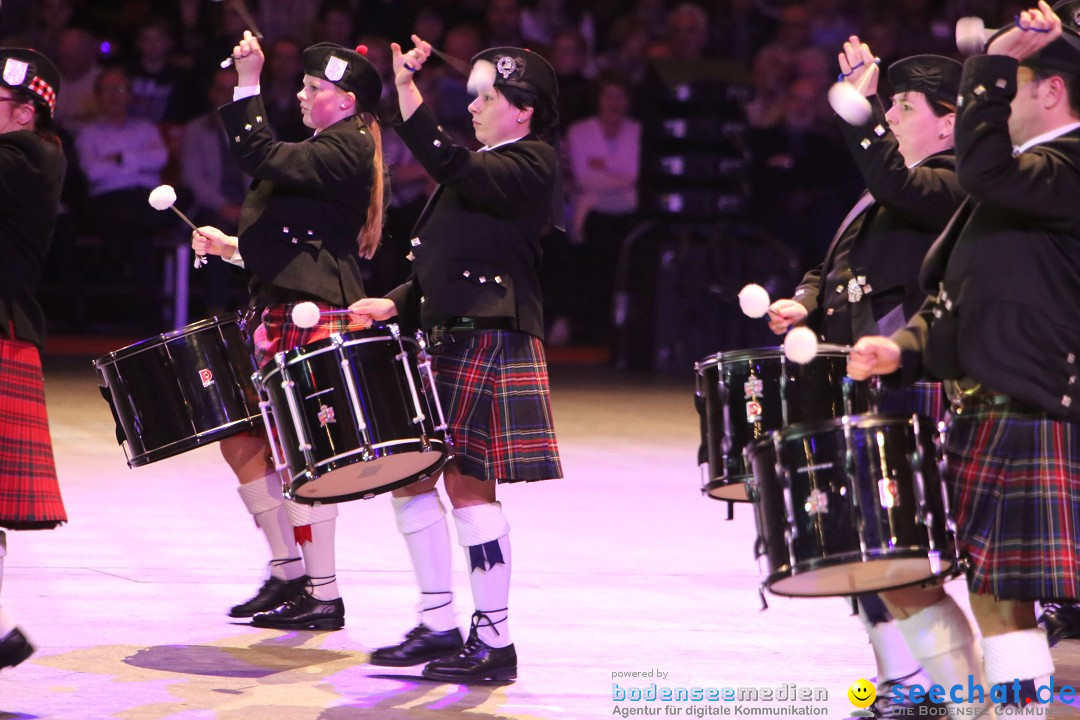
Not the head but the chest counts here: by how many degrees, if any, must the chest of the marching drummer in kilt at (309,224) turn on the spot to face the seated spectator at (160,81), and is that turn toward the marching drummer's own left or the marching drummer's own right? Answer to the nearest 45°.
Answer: approximately 90° to the marching drummer's own right

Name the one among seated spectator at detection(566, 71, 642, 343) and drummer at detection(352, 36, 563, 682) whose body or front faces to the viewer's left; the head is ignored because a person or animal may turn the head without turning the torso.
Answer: the drummer

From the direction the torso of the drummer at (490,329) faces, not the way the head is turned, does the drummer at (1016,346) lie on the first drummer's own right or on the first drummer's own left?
on the first drummer's own left

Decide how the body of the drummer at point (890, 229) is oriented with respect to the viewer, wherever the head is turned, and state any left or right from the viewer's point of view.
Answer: facing to the left of the viewer

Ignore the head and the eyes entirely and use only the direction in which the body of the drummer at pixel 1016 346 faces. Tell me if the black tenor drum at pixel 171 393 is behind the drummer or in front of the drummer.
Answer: in front

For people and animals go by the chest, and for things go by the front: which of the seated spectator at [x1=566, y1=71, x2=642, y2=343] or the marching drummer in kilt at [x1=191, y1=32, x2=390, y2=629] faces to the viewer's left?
the marching drummer in kilt

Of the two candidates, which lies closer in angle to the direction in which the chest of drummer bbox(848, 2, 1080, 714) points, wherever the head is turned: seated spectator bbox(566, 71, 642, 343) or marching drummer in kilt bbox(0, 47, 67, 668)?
the marching drummer in kilt

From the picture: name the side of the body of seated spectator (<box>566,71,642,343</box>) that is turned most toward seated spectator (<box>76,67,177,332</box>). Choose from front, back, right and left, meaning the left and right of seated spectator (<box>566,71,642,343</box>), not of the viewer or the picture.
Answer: right

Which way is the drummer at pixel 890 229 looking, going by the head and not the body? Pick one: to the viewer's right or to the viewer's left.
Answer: to the viewer's left

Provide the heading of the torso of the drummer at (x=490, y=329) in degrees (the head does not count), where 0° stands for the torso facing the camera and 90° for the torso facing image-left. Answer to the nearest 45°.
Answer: approximately 90°

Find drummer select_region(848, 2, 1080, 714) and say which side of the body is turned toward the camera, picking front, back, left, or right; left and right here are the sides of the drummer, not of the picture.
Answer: left

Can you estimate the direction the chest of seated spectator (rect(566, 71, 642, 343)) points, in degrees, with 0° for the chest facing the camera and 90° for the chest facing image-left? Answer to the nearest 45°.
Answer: approximately 0°

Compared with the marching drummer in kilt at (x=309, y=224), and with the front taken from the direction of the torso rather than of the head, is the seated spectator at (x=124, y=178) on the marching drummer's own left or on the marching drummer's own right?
on the marching drummer's own right

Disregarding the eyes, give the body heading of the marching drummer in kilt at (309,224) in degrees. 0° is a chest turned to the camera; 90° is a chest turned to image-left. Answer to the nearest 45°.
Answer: approximately 90°

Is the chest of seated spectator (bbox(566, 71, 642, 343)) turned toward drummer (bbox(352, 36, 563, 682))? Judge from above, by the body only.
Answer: yes

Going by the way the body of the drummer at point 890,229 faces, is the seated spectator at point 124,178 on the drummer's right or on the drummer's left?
on the drummer's right

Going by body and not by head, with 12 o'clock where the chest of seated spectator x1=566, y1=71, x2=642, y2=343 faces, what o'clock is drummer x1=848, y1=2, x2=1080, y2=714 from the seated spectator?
The drummer is roughly at 12 o'clock from the seated spectator.

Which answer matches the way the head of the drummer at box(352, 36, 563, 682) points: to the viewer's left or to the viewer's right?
to the viewer's left

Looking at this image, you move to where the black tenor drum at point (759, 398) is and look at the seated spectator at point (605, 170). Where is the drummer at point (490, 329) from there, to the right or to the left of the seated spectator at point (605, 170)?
left

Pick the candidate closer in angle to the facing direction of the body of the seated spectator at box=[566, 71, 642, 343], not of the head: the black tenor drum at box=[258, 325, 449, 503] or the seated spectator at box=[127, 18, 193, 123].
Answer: the black tenor drum
